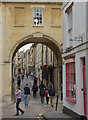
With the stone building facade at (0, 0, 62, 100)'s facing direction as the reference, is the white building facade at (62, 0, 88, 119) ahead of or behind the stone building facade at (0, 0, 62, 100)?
ahead

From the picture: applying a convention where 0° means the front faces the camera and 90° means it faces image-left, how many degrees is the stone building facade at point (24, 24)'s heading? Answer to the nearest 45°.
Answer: approximately 0°
